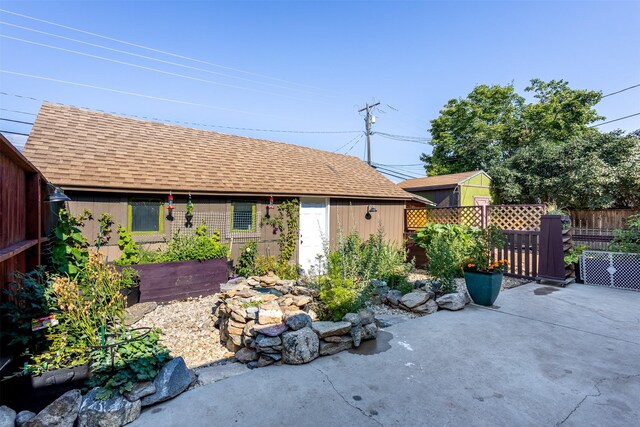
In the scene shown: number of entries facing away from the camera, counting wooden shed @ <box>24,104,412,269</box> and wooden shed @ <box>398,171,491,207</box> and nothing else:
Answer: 0

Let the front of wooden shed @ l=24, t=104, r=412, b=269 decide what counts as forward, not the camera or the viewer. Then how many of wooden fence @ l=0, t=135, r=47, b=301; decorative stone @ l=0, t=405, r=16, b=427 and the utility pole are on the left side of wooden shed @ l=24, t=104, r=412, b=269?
1

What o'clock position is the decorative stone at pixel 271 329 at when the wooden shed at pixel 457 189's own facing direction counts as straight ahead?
The decorative stone is roughly at 2 o'clock from the wooden shed.

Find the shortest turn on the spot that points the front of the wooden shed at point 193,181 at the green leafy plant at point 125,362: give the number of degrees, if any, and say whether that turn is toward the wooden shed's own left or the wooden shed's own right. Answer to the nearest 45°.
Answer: approximately 45° to the wooden shed's own right

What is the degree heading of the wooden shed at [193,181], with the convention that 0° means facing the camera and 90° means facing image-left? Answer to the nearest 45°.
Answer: approximately 315°

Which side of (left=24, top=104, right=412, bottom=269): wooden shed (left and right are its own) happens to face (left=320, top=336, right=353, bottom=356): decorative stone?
front

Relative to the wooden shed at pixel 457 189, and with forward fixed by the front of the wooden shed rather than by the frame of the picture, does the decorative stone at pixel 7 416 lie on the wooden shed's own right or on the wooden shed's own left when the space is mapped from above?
on the wooden shed's own right

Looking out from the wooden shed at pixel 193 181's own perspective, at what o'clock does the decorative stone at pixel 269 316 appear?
The decorative stone is roughly at 1 o'clock from the wooden shed.

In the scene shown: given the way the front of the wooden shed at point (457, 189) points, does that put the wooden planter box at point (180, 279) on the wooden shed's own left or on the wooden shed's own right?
on the wooden shed's own right

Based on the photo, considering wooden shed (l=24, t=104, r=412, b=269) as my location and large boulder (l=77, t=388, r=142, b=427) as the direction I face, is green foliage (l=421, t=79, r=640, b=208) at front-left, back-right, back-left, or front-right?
back-left

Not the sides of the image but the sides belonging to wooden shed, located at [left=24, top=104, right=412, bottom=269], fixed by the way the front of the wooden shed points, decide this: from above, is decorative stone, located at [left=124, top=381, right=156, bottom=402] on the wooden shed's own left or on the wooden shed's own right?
on the wooden shed's own right

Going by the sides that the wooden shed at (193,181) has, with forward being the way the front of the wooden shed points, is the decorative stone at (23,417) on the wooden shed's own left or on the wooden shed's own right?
on the wooden shed's own right

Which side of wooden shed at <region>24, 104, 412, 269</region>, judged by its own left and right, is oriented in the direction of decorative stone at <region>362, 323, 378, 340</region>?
front

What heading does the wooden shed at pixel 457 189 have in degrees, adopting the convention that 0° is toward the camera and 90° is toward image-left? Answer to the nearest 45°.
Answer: approximately 315°

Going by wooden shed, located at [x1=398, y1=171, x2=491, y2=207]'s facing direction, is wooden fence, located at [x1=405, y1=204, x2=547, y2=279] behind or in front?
in front

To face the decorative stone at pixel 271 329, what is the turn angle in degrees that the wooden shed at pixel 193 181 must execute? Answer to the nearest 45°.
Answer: approximately 45° to its right

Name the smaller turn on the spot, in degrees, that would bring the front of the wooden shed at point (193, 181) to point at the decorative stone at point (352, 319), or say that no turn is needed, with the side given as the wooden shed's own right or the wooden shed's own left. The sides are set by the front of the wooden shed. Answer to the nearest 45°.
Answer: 0° — it already faces it
